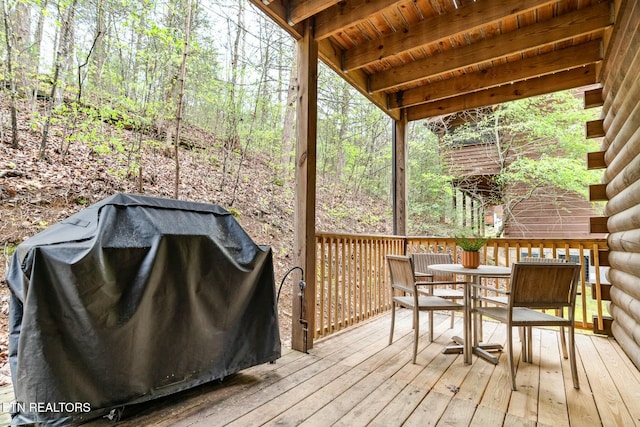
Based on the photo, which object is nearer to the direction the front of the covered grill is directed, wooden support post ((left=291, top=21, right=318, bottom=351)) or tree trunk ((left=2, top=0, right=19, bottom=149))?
the wooden support post

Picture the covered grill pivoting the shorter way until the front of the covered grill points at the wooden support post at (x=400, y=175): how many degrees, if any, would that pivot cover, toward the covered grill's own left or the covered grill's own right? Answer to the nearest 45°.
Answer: approximately 90° to the covered grill's own left

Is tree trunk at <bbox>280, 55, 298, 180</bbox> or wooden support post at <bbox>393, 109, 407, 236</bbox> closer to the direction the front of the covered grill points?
the wooden support post

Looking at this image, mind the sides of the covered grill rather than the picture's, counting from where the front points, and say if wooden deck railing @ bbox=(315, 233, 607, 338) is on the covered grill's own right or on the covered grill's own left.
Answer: on the covered grill's own left

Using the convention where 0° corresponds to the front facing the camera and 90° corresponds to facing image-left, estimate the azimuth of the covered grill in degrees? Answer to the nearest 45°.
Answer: approximately 315°

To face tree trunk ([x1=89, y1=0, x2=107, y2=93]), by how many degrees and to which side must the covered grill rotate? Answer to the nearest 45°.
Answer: approximately 135° to its left

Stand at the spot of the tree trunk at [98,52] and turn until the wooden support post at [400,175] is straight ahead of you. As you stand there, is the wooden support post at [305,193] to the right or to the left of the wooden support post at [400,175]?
right

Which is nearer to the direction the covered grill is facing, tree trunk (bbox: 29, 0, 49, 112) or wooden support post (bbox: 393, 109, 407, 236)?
the wooden support post

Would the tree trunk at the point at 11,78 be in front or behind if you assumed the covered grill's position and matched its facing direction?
behind

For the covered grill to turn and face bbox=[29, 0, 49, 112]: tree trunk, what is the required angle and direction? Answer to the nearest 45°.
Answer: approximately 135° to its left
